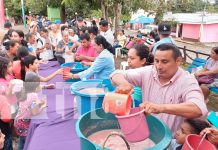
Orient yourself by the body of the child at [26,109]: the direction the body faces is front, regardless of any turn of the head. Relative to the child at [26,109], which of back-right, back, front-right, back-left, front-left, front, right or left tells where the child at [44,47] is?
left

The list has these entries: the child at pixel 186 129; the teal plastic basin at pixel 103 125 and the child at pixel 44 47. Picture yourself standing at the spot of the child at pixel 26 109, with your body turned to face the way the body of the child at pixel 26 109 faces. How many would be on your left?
1

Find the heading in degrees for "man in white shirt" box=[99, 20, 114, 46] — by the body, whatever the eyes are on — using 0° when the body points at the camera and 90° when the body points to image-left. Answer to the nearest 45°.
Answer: approximately 45°

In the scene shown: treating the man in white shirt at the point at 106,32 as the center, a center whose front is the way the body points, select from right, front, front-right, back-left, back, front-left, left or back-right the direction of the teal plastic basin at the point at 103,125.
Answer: front-left

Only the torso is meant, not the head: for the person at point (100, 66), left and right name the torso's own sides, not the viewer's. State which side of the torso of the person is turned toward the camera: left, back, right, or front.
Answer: left

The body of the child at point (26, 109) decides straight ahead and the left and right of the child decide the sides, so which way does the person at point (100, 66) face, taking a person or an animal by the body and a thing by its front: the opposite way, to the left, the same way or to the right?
the opposite way

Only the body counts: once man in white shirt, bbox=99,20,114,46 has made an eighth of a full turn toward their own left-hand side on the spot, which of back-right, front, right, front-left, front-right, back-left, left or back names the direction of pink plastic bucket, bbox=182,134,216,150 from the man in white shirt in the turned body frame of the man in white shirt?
front

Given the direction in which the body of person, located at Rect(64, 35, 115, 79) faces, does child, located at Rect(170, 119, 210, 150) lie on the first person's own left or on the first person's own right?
on the first person's own left

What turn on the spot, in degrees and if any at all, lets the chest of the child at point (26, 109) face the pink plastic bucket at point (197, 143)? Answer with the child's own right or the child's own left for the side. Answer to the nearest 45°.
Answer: approximately 45° to the child's own right

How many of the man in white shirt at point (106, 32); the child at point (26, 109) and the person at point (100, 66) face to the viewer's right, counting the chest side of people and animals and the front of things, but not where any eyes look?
1

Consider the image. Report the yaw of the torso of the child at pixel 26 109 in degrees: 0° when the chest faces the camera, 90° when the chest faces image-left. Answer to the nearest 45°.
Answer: approximately 270°
